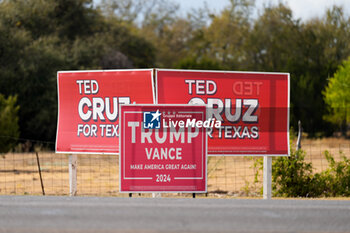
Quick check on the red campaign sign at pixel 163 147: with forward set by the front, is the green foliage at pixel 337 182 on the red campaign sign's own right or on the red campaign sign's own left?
on the red campaign sign's own left

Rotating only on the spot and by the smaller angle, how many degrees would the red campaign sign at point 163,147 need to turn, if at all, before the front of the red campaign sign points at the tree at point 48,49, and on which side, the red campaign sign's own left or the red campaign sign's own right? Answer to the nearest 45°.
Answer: approximately 180°

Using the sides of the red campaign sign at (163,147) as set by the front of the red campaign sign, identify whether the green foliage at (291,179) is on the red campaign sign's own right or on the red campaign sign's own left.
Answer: on the red campaign sign's own left

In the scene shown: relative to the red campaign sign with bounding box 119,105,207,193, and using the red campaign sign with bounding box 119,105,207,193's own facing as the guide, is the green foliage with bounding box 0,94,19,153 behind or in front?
behind

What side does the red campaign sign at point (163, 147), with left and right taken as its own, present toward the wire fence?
back

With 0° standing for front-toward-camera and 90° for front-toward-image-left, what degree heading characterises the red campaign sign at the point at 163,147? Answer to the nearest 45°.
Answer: approximately 0°
